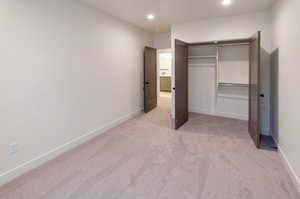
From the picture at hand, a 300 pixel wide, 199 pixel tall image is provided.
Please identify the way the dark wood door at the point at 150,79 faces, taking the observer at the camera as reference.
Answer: facing the viewer and to the right of the viewer

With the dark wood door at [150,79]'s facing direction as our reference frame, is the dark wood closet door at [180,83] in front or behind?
in front
